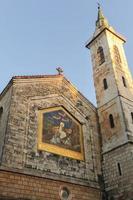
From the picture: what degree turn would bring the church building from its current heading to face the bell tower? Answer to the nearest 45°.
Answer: approximately 45° to its left

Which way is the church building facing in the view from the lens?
facing the viewer and to the right of the viewer
